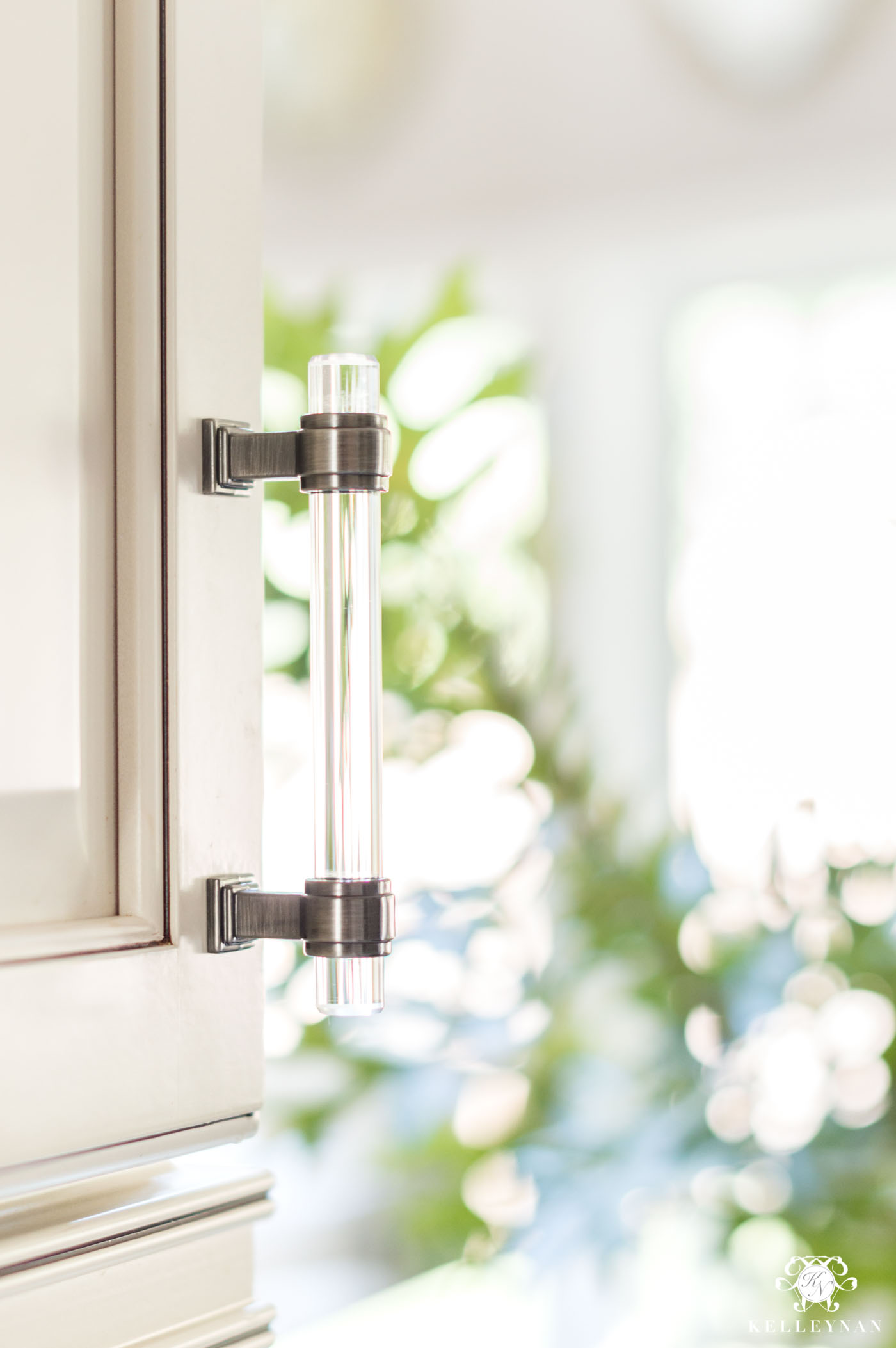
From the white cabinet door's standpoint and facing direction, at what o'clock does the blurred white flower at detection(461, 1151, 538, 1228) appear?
The blurred white flower is roughly at 8 o'clock from the white cabinet door.

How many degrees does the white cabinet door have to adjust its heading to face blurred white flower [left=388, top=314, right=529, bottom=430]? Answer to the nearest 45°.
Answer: approximately 135° to its left

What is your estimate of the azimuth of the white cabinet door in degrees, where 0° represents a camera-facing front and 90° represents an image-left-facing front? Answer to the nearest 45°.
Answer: approximately 315°

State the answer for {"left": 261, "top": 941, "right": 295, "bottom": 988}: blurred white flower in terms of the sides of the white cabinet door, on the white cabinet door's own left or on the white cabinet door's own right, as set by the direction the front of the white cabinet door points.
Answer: on the white cabinet door's own left

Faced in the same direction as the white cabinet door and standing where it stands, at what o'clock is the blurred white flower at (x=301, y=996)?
The blurred white flower is roughly at 8 o'clock from the white cabinet door.

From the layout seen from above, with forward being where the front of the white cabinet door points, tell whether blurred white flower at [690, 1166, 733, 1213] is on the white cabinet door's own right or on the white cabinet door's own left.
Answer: on the white cabinet door's own left

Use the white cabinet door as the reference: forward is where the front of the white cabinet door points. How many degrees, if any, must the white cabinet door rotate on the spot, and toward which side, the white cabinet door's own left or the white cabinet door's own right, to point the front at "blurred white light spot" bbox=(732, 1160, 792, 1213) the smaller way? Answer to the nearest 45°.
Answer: approximately 90° to the white cabinet door's own left

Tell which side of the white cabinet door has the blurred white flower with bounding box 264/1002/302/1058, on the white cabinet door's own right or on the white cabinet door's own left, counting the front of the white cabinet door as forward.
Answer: on the white cabinet door's own left

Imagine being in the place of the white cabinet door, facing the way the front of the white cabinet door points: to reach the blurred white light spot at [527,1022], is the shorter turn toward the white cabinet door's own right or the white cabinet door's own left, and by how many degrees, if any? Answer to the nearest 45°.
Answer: approximately 135° to the white cabinet door's own left

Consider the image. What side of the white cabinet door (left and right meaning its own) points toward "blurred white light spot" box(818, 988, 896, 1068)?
left
